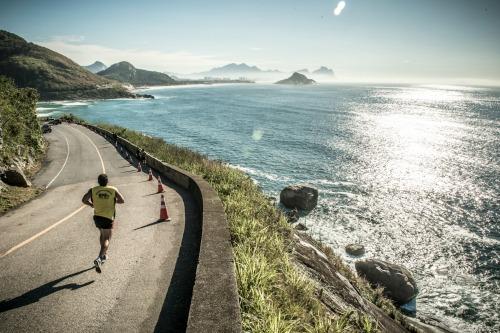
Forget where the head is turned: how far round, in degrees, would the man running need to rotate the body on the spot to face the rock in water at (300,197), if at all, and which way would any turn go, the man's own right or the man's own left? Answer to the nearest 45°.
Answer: approximately 45° to the man's own right

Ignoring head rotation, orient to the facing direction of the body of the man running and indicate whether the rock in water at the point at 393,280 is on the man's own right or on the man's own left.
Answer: on the man's own right

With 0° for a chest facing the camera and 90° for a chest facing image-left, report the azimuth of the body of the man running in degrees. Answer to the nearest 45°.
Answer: approximately 180°

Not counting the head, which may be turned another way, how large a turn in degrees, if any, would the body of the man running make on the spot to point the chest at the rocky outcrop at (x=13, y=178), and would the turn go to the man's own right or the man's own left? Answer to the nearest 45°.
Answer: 0° — they already face it
